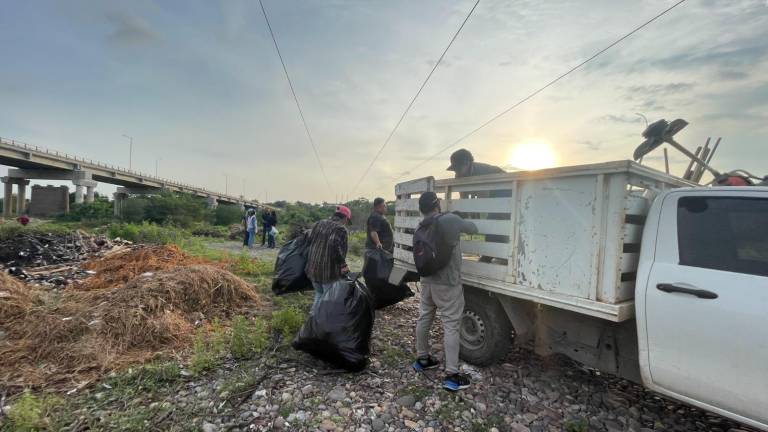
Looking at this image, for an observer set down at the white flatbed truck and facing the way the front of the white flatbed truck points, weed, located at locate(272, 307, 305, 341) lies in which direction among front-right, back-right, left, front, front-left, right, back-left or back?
back-right

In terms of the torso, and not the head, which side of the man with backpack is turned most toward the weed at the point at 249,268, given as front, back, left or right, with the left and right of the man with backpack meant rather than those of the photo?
left

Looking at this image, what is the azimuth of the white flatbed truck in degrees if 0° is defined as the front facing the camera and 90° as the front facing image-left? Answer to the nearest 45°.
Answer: approximately 315°

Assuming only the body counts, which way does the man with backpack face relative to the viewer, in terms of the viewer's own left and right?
facing away from the viewer and to the right of the viewer

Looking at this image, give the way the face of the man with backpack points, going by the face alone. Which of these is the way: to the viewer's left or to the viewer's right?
to the viewer's right

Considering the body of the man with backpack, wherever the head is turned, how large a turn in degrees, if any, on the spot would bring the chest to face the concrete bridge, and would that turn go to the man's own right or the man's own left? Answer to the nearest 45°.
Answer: approximately 90° to the man's own left
